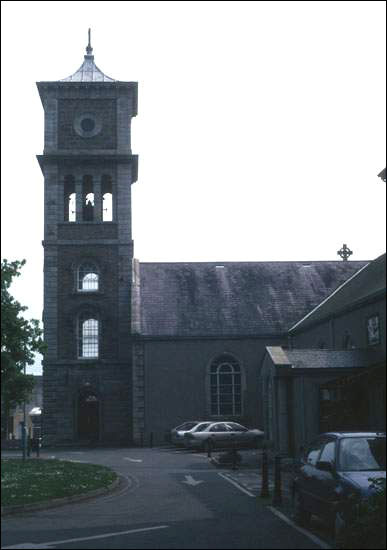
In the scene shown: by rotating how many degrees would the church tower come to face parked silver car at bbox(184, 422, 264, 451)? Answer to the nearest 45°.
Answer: approximately 45° to its left

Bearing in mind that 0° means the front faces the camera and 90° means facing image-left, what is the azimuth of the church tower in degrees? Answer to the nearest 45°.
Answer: approximately 0°

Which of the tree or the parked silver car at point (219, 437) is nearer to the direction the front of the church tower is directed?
the tree
